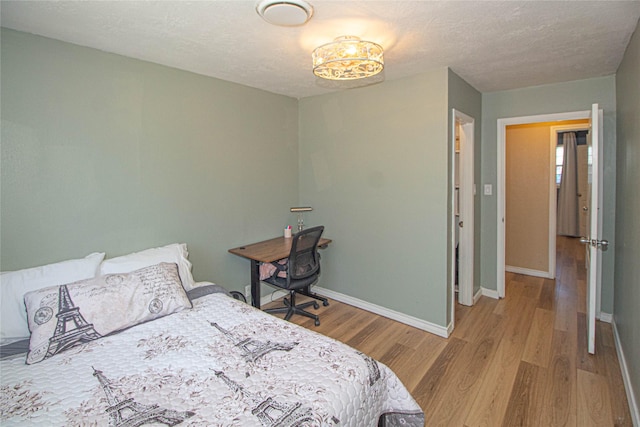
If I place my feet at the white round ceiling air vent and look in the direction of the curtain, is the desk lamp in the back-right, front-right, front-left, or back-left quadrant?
front-left

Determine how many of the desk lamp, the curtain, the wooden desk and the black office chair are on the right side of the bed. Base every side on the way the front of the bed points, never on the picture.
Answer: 0

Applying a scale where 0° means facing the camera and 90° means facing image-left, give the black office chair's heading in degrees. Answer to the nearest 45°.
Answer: approximately 135°

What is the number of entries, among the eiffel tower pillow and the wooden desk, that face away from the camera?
0

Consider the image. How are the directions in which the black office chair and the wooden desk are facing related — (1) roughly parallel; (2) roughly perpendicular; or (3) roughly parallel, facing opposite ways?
roughly parallel, facing opposite ways

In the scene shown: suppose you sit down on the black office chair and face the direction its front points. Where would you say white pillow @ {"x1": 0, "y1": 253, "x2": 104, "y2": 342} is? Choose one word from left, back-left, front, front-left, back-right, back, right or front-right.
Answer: left

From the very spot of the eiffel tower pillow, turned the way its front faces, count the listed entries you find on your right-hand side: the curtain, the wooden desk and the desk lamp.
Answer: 0

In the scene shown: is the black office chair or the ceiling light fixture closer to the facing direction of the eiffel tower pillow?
the ceiling light fixture

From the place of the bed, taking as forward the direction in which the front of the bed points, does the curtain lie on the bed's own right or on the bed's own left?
on the bed's own left

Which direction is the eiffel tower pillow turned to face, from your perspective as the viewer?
facing the viewer and to the right of the viewer

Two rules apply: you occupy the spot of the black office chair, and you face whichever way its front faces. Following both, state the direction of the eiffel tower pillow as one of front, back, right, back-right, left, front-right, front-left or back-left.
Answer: left
